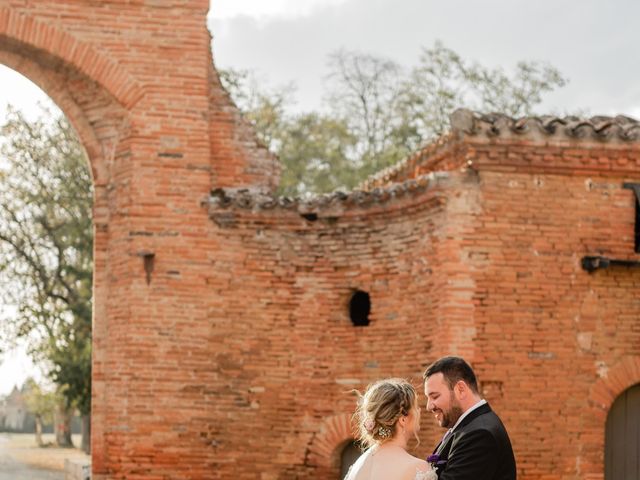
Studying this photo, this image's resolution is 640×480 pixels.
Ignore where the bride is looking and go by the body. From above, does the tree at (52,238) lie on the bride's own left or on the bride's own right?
on the bride's own left

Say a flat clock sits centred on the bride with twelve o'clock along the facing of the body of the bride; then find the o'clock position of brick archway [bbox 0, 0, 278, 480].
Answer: The brick archway is roughly at 10 o'clock from the bride.

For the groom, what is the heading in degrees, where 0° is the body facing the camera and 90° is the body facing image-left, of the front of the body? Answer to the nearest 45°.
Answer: approximately 90°

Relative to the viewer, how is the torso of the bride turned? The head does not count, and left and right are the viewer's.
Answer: facing away from the viewer and to the right of the viewer

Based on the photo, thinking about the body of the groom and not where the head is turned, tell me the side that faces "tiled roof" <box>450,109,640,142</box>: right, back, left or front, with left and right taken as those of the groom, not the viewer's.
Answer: right

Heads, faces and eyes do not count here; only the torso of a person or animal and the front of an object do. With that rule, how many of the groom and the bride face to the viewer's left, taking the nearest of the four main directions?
1

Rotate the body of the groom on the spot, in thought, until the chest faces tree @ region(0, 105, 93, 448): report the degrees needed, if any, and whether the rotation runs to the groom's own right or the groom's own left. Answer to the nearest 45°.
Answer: approximately 45° to the groom's own right

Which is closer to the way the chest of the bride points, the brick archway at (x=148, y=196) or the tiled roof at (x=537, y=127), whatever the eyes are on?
the tiled roof

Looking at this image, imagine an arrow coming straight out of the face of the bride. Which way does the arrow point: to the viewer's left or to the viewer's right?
to the viewer's right

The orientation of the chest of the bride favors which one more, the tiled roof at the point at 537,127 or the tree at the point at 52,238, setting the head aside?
the tiled roof

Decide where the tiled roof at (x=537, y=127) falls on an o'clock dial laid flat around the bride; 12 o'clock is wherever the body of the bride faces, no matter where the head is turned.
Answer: The tiled roof is roughly at 11 o'clock from the bride.
